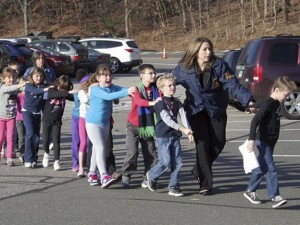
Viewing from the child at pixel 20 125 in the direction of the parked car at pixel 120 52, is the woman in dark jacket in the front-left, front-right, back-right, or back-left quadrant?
back-right

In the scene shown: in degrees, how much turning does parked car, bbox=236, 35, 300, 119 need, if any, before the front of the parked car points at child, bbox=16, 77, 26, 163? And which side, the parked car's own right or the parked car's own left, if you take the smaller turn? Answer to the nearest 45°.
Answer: approximately 180°

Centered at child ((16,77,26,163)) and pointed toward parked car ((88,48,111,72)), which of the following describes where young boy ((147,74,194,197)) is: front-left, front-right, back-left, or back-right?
back-right

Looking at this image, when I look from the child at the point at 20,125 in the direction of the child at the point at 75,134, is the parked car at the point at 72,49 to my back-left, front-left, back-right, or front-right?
back-left

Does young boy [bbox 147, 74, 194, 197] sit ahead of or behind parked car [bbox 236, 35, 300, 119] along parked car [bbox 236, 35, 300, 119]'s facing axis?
behind

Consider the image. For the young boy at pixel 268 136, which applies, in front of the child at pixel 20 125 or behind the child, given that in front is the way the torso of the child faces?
in front

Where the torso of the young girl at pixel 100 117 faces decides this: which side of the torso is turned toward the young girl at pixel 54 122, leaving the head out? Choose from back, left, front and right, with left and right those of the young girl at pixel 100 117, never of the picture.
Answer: back

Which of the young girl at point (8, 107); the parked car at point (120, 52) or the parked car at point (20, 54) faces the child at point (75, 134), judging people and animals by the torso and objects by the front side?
the young girl

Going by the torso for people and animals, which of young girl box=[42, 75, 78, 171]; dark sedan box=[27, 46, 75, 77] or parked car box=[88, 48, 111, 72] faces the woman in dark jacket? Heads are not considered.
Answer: the young girl
